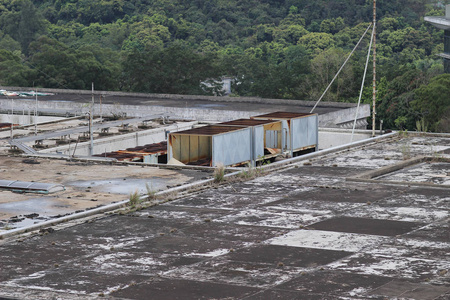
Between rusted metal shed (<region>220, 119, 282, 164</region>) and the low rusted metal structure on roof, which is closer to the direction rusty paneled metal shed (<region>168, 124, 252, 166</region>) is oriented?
the low rusted metal structure on roof

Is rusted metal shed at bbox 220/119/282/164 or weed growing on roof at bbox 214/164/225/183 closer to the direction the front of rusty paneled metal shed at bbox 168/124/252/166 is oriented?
the weed growing on roof

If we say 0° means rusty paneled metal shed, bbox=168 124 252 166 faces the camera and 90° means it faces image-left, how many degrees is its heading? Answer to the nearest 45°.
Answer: approximately 45°

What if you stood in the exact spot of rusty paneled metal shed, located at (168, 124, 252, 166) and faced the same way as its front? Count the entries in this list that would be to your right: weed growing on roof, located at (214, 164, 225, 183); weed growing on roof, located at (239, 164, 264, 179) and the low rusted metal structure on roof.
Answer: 1

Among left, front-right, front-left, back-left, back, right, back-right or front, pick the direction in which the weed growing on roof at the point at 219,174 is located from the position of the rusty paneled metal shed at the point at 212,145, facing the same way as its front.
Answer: front-left

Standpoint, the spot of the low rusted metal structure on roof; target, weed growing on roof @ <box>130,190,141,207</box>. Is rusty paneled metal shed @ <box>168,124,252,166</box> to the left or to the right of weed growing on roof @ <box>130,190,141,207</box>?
left

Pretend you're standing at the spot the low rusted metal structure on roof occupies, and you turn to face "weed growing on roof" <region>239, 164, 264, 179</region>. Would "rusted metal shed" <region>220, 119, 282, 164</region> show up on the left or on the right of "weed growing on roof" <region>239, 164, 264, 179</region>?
left

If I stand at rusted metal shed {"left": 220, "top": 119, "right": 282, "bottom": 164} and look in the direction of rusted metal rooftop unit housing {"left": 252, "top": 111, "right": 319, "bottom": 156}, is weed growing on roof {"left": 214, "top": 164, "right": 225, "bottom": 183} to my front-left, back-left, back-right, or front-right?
back-right

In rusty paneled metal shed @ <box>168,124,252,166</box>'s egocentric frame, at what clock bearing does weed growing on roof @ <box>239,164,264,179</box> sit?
The weed growing on roof is roughly at 10 o'clock from the rusty paneled metal shed.

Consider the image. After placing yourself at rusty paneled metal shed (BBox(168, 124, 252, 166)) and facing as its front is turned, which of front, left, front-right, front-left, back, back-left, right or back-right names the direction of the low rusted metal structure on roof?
right

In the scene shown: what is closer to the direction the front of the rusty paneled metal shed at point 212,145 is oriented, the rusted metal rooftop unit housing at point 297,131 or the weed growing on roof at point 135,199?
the weed growing on roof
